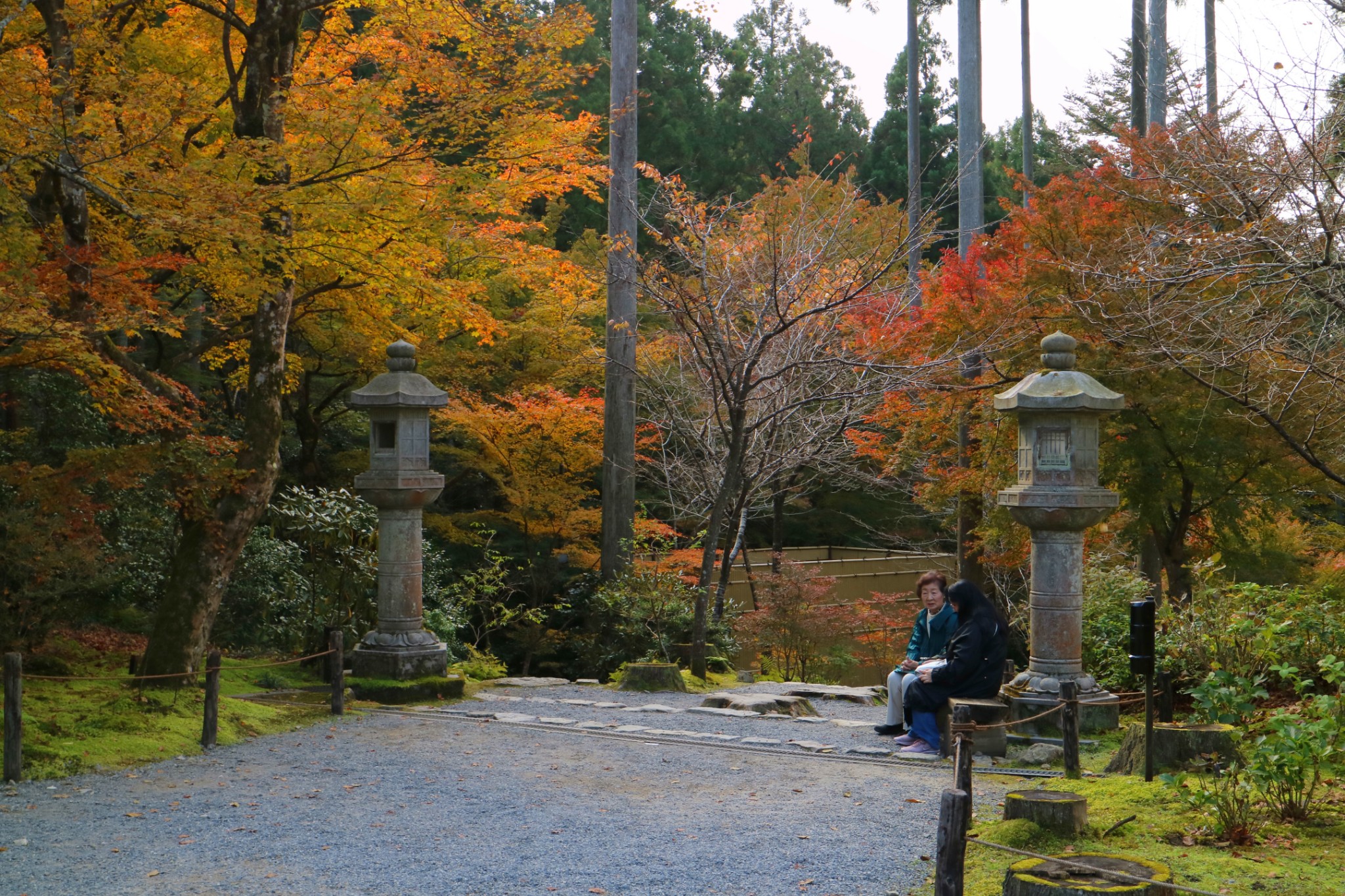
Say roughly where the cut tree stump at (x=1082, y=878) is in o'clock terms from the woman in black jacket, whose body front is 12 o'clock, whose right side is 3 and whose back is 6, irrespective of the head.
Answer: The cut tree stump is roughly at 9 o'clock from the woman in black jacket.

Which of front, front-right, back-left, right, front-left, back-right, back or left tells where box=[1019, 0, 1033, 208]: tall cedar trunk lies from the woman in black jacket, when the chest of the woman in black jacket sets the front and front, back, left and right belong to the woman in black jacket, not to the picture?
right

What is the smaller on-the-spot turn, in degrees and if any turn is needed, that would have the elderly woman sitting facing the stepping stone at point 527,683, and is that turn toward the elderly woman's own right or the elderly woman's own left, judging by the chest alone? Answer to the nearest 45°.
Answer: approximately 90° to the elderly woman's own right

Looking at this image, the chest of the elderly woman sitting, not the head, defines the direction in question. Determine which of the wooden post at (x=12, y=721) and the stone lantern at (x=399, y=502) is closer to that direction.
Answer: the wooden post

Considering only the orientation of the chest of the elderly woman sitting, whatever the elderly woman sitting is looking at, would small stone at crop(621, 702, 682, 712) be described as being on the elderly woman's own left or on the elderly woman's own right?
on the elderly woman's own right

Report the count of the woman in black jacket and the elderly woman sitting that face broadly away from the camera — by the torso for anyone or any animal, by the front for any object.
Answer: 0

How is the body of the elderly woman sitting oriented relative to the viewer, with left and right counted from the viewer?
facing the viewer and to the left of the viewer

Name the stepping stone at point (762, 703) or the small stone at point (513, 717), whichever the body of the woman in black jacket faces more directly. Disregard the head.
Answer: the small stone

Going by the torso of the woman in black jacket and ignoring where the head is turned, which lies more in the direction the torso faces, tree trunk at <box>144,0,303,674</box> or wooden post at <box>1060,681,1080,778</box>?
the tree trunk

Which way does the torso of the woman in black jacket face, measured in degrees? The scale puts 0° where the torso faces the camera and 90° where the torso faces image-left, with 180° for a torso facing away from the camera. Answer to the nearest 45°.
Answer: approximately 90°

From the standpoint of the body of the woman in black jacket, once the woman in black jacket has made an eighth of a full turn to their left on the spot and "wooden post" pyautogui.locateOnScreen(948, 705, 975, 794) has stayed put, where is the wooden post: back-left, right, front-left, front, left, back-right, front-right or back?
front-left
